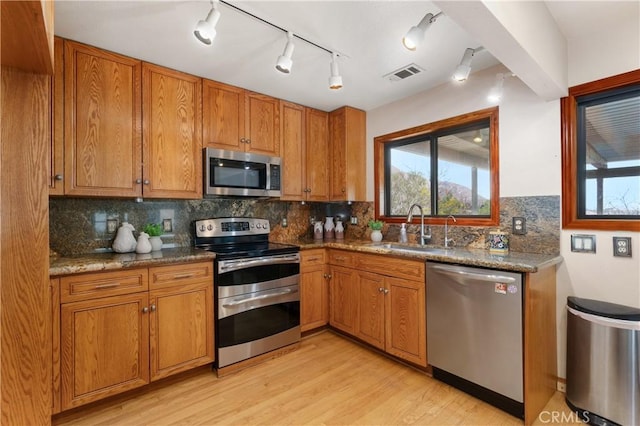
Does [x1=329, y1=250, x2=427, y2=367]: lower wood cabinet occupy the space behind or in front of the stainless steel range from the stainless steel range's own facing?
in front

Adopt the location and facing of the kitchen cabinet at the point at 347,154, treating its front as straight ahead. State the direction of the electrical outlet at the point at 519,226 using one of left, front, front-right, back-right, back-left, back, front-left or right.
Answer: left

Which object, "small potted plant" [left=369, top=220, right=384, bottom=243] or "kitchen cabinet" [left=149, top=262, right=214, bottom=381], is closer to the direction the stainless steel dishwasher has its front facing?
the kitchen cabinet

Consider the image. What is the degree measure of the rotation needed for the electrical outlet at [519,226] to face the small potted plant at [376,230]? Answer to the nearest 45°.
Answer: approximately 90° to its right

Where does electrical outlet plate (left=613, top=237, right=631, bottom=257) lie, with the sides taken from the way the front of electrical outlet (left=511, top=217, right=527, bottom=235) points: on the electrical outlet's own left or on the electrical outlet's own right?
on the electrical outlet's own left

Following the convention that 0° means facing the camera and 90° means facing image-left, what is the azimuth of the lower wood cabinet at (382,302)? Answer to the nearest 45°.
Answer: approximately 45°
